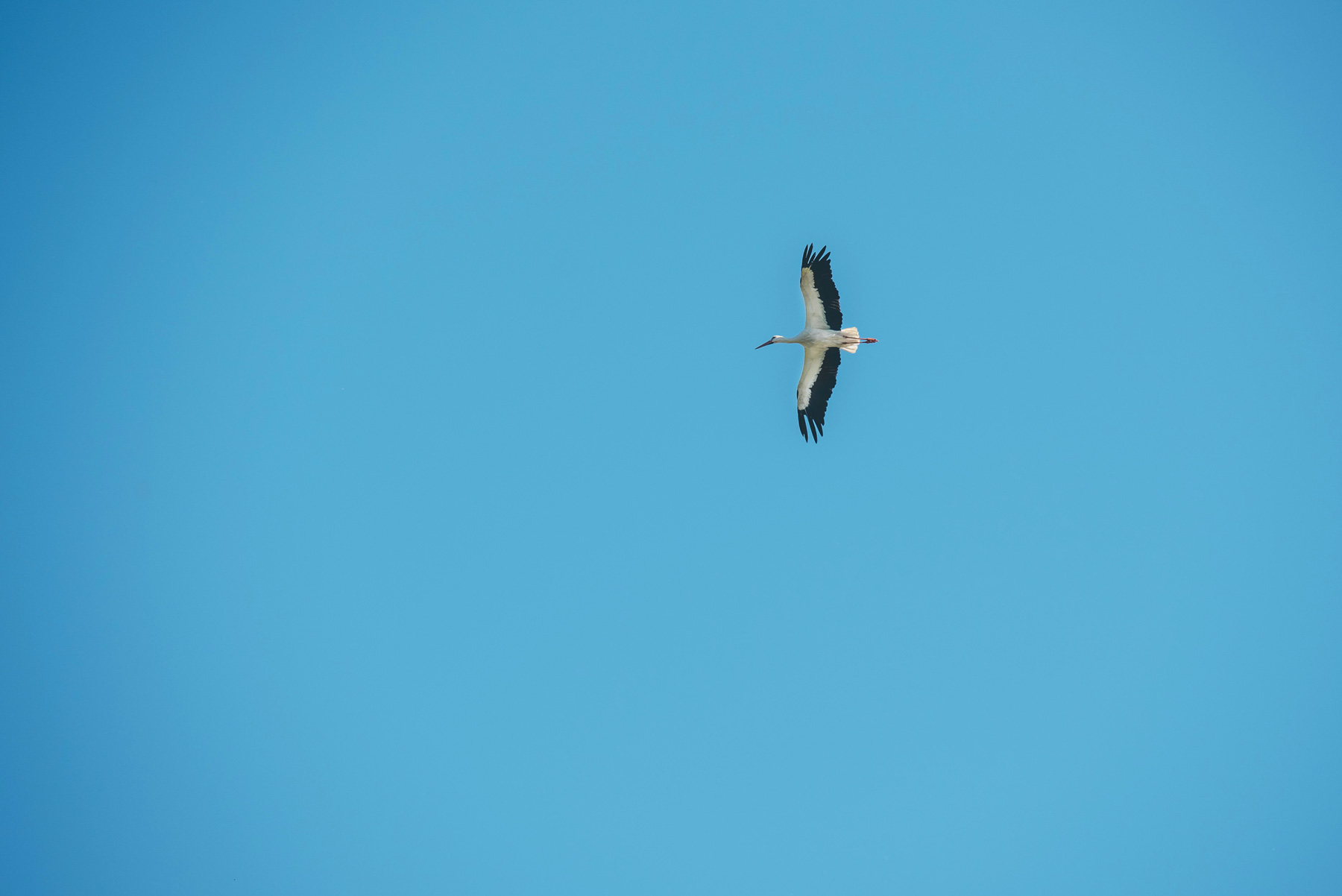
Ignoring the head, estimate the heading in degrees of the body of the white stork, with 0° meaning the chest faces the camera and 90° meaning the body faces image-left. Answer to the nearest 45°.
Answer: approximately 90°
